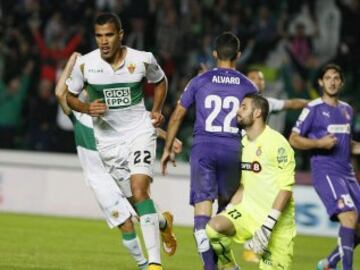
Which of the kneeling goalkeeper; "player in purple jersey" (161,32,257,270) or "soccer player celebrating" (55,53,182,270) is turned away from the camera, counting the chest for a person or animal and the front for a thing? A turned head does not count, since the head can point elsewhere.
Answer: the player in purple jersey

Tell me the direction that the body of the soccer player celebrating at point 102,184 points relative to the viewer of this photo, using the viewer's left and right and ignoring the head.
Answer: facing the viewer and to the right of the viewer

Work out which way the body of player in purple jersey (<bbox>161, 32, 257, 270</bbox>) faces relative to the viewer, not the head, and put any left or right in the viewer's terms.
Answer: facing away from the viewer

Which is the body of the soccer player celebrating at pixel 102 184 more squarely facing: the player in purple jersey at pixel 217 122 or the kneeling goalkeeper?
the kneeling goalkeeper

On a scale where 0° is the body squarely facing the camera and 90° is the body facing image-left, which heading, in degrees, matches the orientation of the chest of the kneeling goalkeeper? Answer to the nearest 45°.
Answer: approximately 45°

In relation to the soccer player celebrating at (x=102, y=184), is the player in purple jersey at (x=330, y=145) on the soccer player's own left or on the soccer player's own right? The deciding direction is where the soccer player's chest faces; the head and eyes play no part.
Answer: on the soccer player's own left

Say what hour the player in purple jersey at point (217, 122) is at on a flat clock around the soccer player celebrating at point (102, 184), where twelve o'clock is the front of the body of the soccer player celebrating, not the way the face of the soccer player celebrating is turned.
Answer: The player in purple jersey is roughly at 10 o'clock from the soccer player celebrating.

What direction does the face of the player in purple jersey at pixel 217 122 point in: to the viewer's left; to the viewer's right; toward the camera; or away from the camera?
away from the camera

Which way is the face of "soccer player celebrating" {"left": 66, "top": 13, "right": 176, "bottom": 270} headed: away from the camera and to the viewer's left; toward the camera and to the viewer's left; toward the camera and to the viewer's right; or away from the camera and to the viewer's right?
toward the camera and to the viewer's left

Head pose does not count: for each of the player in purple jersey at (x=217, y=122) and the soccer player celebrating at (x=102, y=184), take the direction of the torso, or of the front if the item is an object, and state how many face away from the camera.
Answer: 1

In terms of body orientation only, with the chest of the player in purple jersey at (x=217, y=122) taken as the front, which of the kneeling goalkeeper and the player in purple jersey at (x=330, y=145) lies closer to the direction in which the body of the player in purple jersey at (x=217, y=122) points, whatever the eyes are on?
the player in purple jersey

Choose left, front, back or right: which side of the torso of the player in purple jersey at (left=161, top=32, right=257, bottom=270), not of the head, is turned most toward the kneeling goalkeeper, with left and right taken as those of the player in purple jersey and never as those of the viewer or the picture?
back

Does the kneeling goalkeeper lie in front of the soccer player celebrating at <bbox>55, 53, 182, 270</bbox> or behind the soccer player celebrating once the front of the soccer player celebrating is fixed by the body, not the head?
in front

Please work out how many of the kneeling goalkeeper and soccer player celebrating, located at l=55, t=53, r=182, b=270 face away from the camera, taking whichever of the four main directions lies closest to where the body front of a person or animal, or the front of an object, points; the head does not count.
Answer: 0
